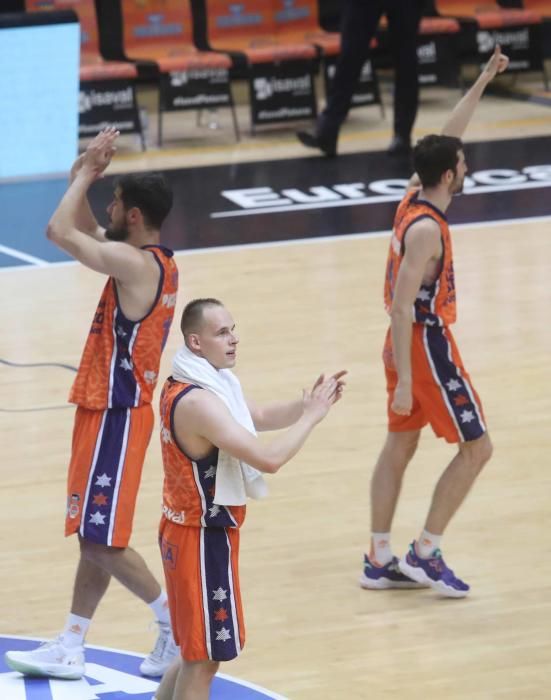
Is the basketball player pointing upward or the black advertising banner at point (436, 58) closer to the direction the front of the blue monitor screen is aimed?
the basketball player pointing upward

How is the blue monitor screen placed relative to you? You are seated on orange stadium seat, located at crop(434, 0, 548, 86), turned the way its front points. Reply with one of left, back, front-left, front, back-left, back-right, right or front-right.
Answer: front-right

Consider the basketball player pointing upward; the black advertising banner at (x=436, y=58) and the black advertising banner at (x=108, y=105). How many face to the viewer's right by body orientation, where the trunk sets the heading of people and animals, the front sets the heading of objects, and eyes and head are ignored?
1

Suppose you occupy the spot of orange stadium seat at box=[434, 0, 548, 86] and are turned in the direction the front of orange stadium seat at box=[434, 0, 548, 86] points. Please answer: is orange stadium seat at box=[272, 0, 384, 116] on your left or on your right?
on your right

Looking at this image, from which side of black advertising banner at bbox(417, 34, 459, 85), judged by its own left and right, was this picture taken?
front

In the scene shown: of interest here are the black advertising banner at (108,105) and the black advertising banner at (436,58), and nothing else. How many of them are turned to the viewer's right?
0

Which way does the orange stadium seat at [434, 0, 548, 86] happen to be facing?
toward the camera

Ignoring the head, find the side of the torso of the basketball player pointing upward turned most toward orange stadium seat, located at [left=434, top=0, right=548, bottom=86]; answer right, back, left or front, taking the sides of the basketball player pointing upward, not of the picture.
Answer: left

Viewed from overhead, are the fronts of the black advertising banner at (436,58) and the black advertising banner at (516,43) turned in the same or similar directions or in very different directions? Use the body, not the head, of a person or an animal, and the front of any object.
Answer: same or similar directions

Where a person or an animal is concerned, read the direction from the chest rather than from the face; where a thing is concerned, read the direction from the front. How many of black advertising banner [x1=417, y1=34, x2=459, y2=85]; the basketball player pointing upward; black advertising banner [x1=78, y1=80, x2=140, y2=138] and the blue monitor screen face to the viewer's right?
1

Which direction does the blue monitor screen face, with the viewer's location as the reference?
facing the viewer

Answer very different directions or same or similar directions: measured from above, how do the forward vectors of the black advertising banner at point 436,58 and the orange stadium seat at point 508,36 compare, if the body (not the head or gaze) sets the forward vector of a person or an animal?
same or similar directions

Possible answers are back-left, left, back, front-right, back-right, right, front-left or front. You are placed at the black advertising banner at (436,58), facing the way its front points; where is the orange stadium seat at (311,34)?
right
